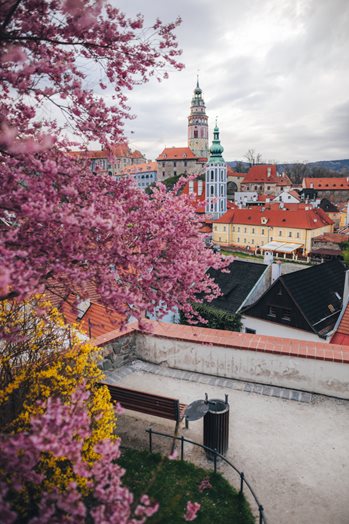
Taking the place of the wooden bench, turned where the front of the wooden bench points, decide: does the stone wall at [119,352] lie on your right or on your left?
on your left

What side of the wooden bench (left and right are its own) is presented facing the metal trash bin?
right

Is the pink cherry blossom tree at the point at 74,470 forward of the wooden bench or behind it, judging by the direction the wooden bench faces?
behind

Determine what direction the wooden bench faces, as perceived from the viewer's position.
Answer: facing away from the viewer and to the right of the viewer

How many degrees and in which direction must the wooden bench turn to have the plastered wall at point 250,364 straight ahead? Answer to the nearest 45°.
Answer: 0° — it already faces it
